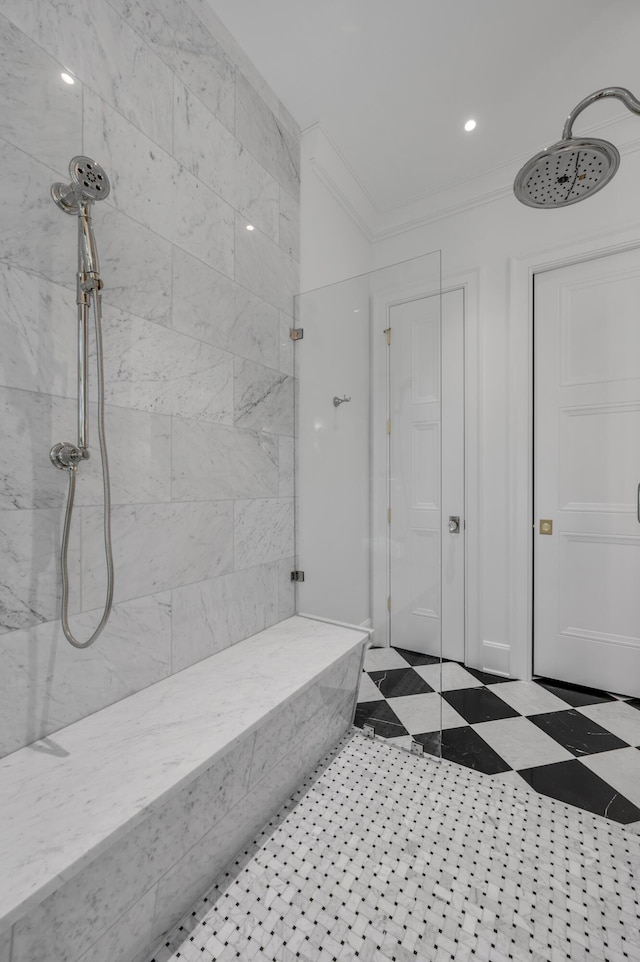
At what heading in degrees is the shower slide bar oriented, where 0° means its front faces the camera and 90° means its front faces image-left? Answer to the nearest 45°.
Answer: approximately 315°

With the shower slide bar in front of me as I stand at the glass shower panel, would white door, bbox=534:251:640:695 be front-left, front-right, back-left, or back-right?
back-left

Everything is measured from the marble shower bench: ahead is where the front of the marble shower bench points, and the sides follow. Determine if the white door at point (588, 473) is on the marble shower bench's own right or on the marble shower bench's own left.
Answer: on the marble shower bench's own left

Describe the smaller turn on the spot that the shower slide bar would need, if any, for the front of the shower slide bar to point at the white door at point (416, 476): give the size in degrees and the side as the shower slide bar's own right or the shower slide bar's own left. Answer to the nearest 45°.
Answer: approximately 45° to the shower slide bar's own left

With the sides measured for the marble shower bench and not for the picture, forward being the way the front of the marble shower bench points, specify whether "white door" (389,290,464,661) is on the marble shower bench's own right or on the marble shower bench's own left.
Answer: on the marble shower bench's own left

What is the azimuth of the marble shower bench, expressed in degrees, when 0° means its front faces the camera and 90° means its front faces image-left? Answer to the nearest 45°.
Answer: approximately 315°
